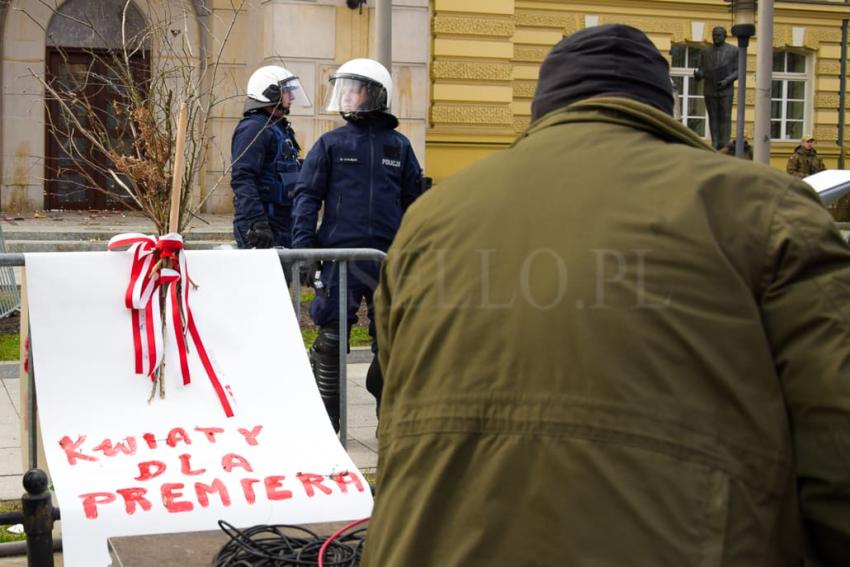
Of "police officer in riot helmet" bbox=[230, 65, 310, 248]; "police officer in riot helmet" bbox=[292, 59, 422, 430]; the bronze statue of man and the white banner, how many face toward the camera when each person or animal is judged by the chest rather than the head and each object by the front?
3

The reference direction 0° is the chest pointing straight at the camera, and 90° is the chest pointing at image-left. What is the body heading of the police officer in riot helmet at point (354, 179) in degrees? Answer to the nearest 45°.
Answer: approximately 0°

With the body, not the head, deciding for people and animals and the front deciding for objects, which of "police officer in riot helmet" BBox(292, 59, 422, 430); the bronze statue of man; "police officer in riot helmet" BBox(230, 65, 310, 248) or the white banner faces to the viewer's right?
"police officer in riot helmet" BBox(230, 65, 310, 248)

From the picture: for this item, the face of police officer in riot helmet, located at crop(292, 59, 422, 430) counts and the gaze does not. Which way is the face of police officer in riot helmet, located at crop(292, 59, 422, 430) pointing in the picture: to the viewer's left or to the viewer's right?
to the viewer's left

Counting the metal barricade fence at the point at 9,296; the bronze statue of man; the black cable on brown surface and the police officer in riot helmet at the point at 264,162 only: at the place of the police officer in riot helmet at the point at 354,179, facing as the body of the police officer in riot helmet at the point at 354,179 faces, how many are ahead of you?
1

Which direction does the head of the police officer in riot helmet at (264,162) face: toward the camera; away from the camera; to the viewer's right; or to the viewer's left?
to the viewer's right

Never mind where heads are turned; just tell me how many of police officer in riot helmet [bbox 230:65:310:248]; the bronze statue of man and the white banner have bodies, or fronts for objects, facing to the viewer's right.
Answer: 1

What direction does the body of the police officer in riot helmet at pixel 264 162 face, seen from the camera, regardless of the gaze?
to the viewer's right
